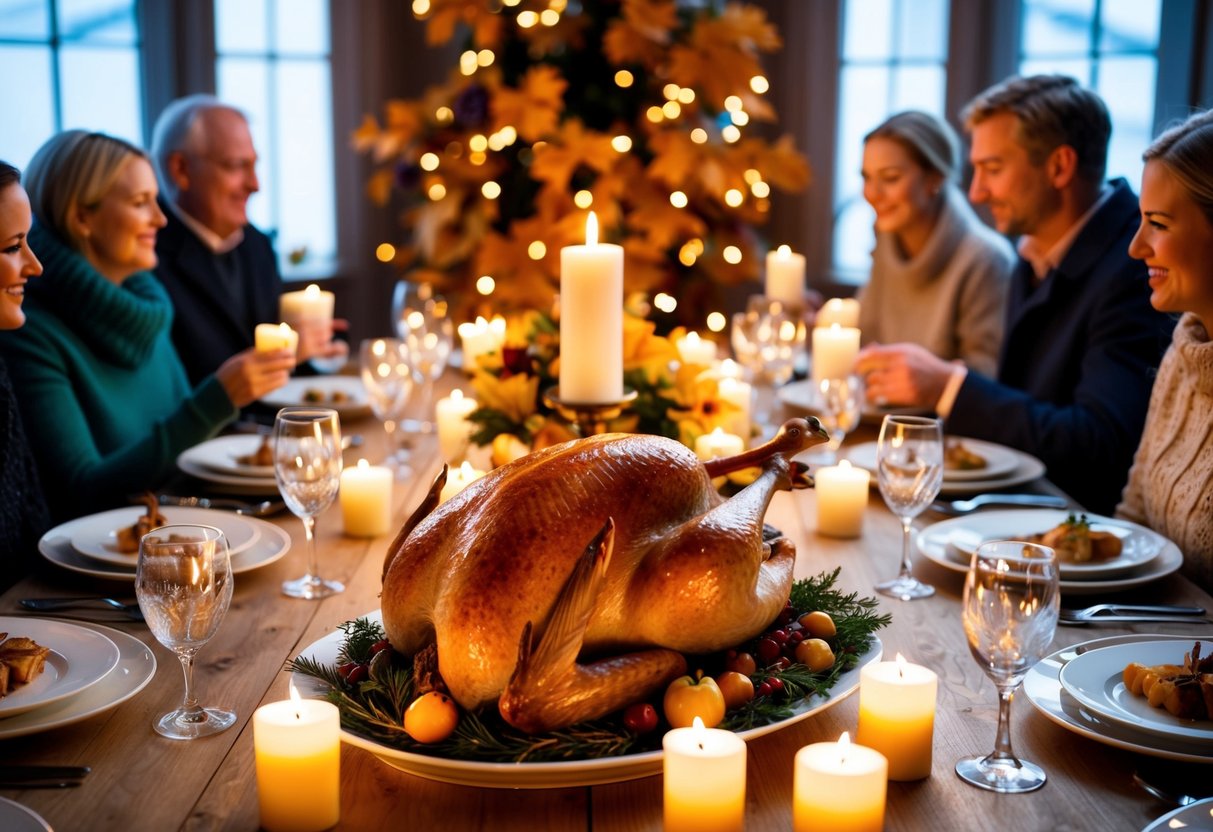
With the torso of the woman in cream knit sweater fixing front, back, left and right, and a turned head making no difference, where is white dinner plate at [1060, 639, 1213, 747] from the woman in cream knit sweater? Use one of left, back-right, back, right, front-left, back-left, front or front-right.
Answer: left

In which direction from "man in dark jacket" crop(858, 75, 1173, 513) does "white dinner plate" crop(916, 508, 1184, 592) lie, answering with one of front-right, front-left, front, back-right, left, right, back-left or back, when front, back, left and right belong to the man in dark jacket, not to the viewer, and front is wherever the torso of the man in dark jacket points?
left

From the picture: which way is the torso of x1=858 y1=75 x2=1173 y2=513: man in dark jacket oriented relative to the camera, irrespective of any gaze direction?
to the viewer's left

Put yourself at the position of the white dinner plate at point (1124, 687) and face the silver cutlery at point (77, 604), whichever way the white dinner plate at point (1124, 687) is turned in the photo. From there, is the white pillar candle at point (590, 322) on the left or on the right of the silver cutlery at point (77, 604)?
right

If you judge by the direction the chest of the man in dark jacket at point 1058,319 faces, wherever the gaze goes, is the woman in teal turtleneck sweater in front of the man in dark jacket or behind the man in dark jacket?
in front

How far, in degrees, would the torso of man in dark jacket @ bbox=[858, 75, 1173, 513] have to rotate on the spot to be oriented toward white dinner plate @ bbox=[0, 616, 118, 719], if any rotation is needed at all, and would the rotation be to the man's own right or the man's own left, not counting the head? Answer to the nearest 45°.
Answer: approximately 45° to the man's own left

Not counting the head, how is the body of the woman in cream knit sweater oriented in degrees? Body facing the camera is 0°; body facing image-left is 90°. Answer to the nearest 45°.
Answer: approximately 90°

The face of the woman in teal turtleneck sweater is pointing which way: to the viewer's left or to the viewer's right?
to the viewer's right

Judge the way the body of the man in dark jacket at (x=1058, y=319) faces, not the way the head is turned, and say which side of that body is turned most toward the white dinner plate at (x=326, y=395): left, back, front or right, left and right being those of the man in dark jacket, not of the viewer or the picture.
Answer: front

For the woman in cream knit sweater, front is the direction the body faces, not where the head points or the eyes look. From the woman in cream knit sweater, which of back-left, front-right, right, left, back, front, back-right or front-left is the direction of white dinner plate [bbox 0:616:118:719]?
front-left
